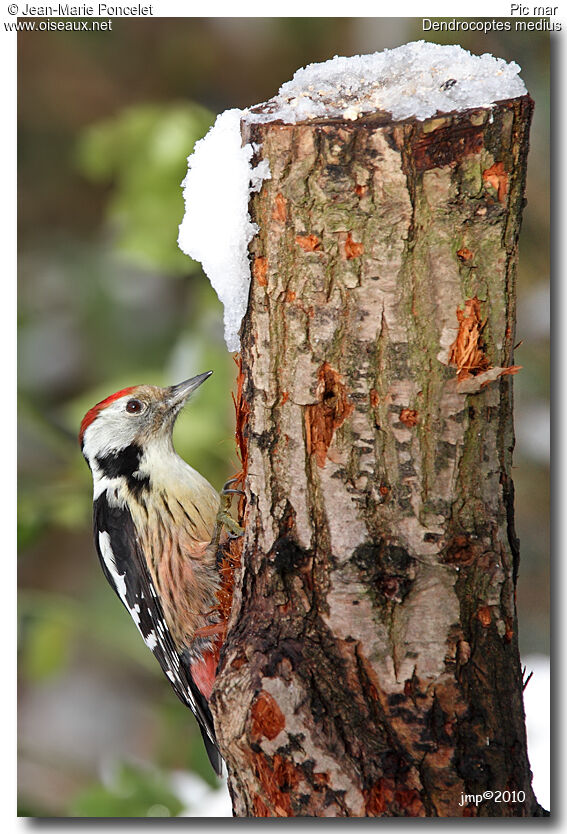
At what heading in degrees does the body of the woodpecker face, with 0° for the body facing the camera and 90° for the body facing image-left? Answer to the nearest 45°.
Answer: approximately 270°
